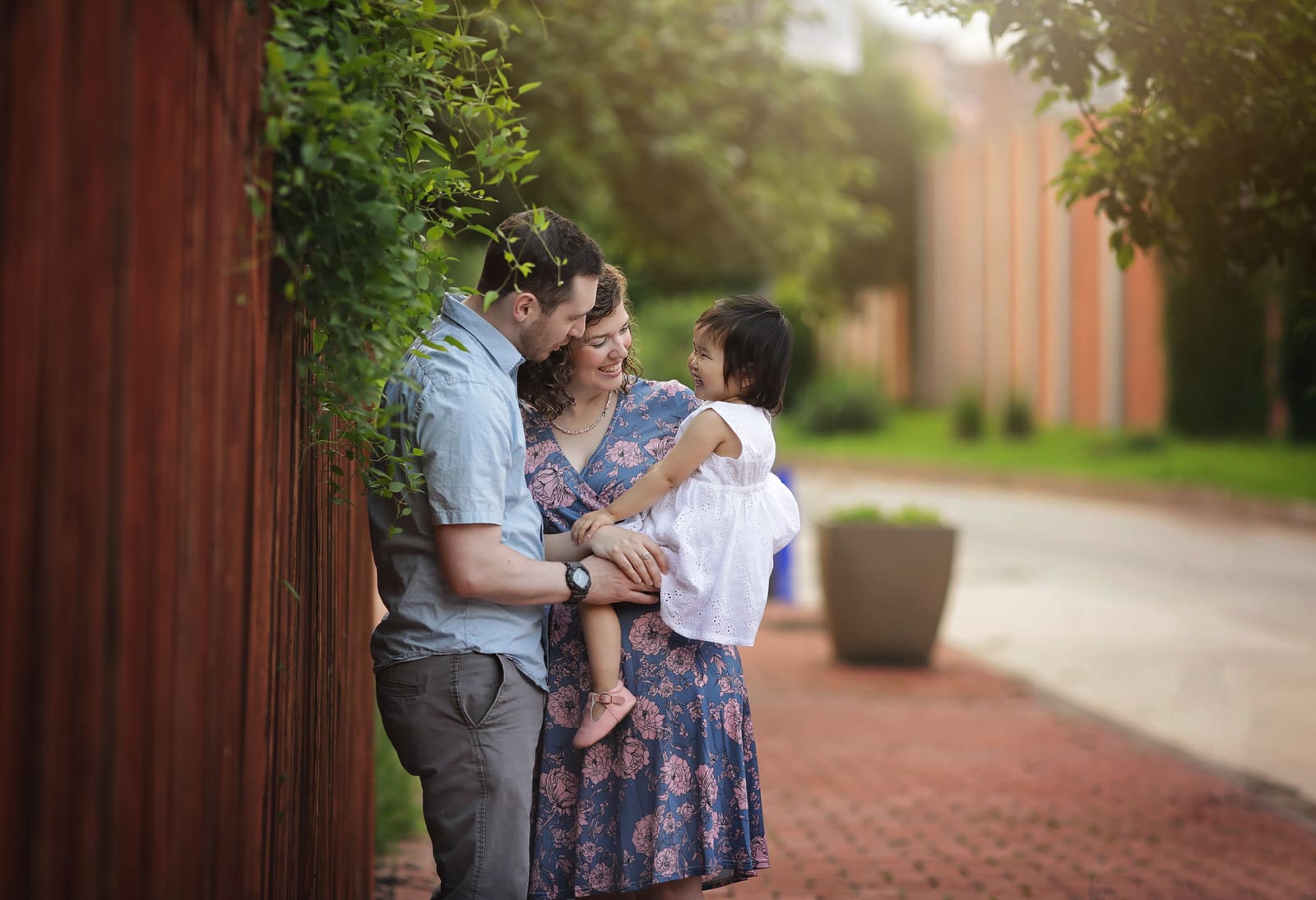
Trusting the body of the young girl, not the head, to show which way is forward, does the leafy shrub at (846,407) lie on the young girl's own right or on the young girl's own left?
on the young girl's own right

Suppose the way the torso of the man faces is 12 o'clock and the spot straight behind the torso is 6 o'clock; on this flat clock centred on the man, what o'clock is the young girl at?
The young girl is roughly at 11 o'clock from the man.

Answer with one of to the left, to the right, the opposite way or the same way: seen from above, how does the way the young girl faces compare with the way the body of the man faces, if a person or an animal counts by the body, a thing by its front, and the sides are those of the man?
the opposite way

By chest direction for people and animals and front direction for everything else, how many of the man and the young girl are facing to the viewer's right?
1

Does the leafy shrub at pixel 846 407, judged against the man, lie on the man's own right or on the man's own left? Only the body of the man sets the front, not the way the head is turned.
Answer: on the man's own left

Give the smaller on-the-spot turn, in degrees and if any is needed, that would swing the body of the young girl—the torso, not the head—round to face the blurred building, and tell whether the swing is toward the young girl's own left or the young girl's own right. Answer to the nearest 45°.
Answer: approximately 90° to the young girl's own right

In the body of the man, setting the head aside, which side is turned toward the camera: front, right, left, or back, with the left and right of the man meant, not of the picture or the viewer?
right

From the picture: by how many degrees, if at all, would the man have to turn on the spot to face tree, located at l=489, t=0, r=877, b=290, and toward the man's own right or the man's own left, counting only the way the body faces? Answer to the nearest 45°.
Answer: approximately 90° to the man's own left

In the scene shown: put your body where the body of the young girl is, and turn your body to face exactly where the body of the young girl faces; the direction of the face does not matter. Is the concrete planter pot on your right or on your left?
on your right

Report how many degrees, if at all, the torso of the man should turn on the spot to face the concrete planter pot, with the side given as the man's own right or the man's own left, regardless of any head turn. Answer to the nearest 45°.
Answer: approximately 45° to the man's own left

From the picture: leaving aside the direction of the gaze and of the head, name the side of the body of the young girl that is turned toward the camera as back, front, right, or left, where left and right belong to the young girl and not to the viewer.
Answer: left
